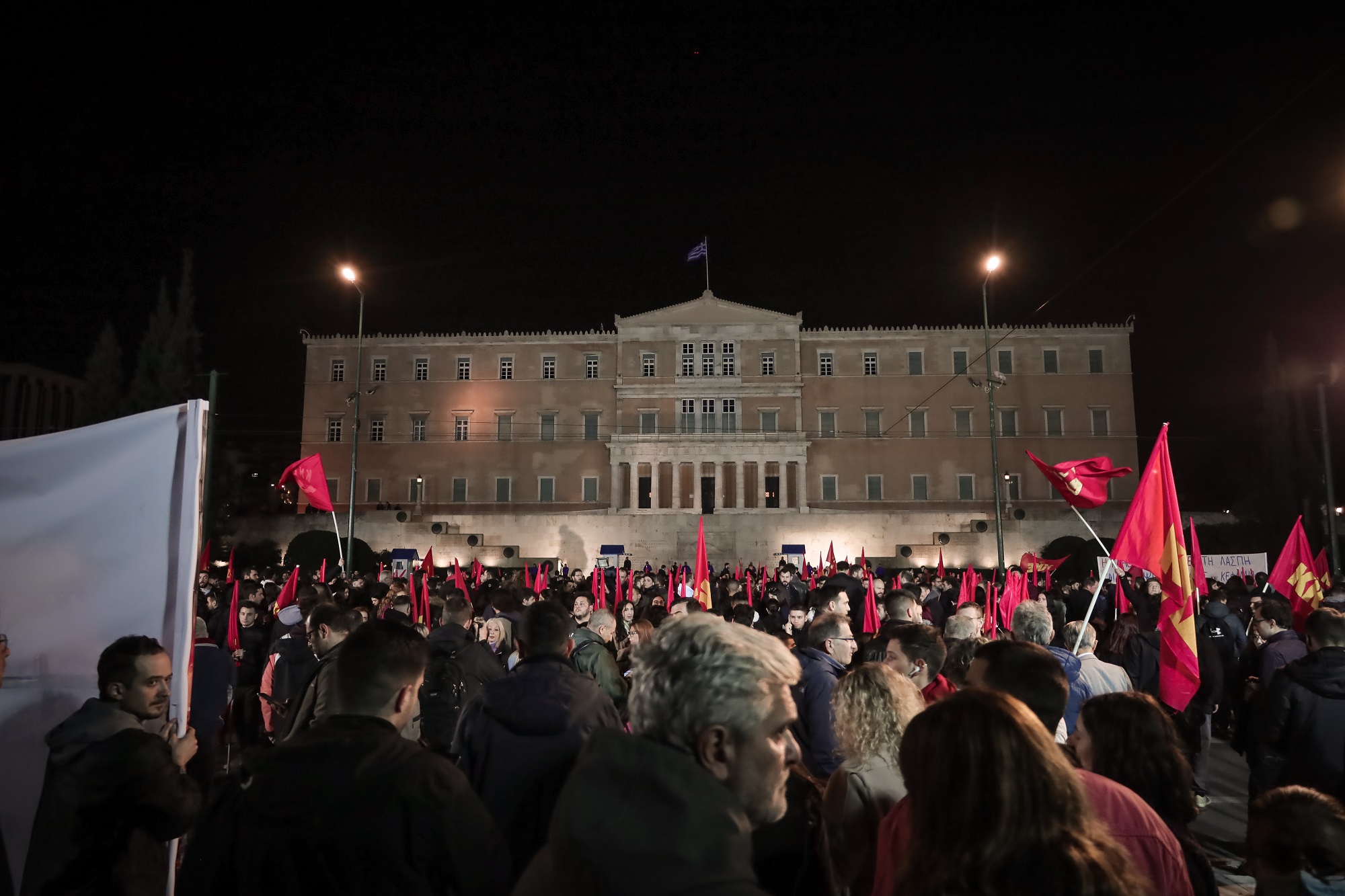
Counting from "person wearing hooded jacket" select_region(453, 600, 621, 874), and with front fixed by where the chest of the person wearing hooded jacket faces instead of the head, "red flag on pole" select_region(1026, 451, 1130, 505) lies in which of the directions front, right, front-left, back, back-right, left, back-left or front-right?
front-right

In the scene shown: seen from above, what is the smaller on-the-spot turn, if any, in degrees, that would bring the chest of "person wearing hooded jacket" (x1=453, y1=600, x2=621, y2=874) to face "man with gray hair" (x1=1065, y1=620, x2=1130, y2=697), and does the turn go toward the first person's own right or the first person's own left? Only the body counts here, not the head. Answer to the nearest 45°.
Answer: approximately 90° to the first person's own right

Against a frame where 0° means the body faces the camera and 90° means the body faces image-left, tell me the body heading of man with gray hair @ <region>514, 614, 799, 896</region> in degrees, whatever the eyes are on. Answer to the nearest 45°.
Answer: approximately 225°

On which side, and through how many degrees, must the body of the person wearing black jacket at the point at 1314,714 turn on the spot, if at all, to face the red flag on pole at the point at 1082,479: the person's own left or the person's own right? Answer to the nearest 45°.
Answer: approximately 45° to the person's own left

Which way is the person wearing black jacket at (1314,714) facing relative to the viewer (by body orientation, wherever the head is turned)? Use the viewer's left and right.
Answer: facing away from the viewer

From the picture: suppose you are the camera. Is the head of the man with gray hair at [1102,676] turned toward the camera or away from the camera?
away from the camera

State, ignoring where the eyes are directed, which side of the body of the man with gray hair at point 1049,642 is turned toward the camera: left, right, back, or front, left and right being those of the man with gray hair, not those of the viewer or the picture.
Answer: back

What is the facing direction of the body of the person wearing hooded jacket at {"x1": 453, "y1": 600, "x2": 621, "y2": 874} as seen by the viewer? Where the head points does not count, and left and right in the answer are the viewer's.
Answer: facing away from the viewer

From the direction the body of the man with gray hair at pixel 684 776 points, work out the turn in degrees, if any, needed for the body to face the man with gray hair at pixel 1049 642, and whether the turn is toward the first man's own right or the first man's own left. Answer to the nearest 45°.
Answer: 0° — they already face them

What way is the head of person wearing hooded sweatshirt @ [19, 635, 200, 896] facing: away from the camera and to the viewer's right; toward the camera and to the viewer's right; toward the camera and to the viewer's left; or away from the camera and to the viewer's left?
toward the camera and to the viewer's right

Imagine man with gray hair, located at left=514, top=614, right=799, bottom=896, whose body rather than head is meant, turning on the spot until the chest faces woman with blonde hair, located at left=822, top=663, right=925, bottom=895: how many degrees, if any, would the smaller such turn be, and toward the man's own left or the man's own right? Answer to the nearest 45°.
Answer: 0° — they already face them

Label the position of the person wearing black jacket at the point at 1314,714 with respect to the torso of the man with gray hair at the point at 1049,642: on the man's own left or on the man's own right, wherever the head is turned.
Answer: on the man's own right

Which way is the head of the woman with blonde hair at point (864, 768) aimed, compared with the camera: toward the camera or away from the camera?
away from the camera

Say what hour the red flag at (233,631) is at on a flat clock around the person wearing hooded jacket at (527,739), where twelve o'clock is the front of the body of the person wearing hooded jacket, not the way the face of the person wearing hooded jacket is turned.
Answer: The red flag is roughly at 11 o'clock from the person wearing hooded jacket.
